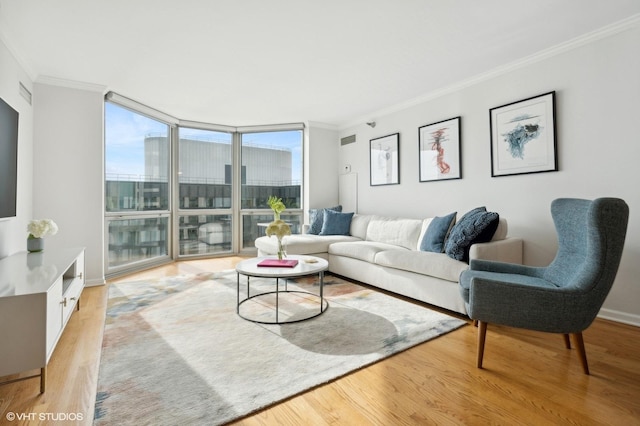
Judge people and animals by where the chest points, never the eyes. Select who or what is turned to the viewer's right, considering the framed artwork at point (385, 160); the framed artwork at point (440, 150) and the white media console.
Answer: the white media console

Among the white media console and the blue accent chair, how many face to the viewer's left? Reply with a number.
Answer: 1

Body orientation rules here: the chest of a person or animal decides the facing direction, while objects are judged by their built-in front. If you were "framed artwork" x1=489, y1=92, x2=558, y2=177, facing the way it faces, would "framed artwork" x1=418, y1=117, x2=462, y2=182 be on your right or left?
on your right

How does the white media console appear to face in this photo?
to the viewer's right

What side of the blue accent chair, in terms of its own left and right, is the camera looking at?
left

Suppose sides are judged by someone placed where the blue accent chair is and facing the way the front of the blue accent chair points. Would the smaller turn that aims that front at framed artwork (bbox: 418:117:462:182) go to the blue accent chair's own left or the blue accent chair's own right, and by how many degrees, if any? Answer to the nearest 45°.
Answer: approximately 45° to the blue accent chair's own right

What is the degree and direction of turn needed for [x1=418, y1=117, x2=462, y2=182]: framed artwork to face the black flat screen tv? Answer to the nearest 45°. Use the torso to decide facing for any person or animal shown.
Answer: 0° — it already faces it

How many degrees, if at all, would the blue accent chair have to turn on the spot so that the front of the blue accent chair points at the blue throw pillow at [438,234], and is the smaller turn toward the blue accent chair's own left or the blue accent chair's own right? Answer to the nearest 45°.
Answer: approximately 45° to the blue accent chair's own right

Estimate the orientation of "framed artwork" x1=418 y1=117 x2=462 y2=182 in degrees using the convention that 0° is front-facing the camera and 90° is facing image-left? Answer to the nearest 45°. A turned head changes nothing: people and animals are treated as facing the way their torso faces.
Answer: approximately 45°
